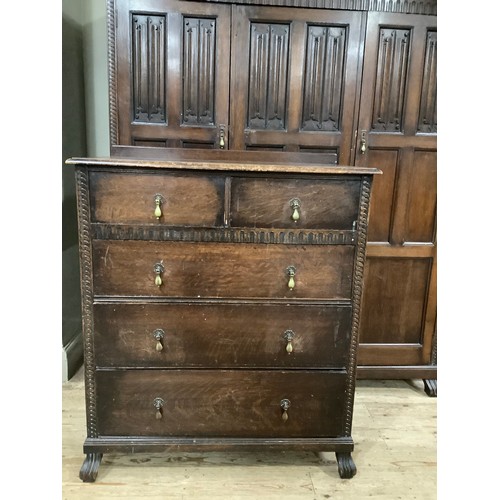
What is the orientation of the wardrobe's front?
toward the camera

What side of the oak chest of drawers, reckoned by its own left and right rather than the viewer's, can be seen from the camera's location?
front

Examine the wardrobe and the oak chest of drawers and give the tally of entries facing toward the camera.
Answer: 2
